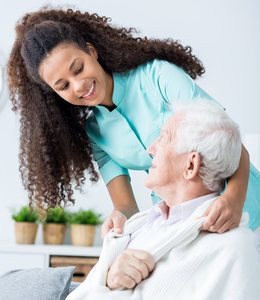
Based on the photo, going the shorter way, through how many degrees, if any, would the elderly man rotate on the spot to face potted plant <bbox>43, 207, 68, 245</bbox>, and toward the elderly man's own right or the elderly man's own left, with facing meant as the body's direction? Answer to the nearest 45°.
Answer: approximately 135° to the elderly man's own right

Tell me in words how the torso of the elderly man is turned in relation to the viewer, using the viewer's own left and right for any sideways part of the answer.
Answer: facing the viewer and to the left of the viewer

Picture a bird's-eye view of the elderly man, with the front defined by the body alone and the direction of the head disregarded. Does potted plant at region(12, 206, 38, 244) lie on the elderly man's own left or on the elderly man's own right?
on the elderly man's own right

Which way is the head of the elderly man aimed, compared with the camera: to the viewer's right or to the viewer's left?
to the viewer's left

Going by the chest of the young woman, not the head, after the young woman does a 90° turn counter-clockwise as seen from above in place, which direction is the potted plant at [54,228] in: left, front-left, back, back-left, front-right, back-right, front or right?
back-left

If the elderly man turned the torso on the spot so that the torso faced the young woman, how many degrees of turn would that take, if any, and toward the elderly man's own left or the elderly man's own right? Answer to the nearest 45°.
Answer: approximately 90° to the elderly man's own right

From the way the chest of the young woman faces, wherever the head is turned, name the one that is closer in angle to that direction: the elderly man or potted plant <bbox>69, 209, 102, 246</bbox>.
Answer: the elderly man

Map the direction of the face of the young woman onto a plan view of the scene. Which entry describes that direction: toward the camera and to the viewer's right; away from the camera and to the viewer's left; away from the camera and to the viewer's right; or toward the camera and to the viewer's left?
toward the camera and to the viewer's right
